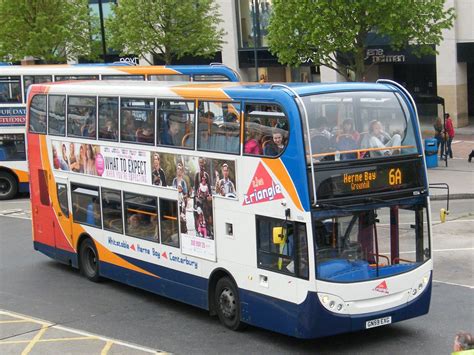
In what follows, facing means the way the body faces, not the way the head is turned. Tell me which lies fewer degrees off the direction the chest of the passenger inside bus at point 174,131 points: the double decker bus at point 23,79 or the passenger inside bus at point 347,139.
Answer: the passenger inside bus

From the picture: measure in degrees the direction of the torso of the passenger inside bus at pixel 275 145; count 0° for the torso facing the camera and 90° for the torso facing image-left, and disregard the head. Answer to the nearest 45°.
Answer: approximately 315°

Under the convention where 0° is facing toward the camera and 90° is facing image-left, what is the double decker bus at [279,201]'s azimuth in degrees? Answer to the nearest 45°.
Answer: approximately 315°

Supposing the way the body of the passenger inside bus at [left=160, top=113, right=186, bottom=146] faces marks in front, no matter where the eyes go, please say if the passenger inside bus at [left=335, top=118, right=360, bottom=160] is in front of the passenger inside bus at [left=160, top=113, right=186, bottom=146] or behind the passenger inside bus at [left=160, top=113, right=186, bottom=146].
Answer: in front

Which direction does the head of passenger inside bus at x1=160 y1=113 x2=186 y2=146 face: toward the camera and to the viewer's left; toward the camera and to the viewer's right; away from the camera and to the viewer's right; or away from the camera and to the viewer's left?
toward the camera and to the viewer's right

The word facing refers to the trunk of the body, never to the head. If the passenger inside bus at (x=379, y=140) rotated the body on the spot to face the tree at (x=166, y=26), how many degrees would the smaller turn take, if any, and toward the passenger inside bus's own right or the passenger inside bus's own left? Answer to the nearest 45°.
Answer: approximately 135° to the passenger inside bus's own left

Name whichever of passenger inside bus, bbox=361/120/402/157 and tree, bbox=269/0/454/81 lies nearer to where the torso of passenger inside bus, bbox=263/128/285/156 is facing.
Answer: the passenger inside bus
